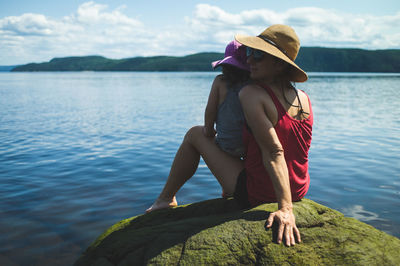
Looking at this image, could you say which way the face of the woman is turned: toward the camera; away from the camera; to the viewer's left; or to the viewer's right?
to the viewer's left

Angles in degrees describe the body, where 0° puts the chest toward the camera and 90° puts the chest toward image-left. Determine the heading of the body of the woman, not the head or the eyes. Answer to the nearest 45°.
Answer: approximately 135°
